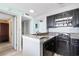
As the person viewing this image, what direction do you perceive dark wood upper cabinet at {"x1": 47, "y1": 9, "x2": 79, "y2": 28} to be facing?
facing the viewer and to the left of the viewer

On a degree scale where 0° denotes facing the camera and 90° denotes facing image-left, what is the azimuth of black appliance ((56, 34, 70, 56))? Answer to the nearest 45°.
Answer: approximately 45°

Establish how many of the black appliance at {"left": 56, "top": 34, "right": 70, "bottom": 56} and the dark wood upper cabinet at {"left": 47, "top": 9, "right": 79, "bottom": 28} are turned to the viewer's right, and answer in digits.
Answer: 0

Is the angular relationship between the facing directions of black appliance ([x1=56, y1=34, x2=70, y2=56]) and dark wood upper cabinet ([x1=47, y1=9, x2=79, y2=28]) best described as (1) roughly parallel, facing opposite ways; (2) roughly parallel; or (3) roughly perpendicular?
roughly parallel
